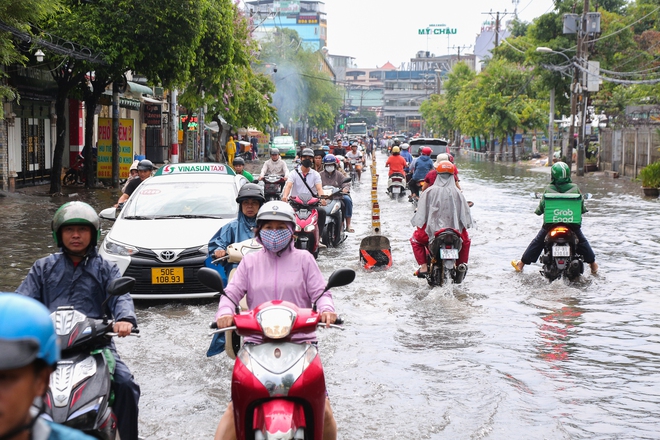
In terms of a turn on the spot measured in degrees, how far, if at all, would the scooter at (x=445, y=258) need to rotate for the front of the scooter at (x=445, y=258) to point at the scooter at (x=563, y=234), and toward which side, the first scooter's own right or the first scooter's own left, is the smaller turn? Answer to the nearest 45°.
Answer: approximately 45° to the first scooter's own right

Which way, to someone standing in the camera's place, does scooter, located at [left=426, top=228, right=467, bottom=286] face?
facing away from the viewer

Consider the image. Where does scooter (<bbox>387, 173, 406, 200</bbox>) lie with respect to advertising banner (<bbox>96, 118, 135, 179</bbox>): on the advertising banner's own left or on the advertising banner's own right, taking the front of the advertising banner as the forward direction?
on the advertising banner's own left

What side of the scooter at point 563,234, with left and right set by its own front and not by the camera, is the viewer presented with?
back

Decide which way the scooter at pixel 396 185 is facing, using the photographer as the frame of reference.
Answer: facing away from the viewer

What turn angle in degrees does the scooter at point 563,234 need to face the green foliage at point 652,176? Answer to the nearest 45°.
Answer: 0° — it already faces it

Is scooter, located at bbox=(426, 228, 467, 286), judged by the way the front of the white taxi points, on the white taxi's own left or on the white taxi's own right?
on the white taxi's own left

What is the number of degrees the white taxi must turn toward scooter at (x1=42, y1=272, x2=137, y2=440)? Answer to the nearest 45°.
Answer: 0° — it already faces it

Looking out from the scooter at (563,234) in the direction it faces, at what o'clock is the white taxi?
The white taxi is roughly at 8 o'clock from the scooter.

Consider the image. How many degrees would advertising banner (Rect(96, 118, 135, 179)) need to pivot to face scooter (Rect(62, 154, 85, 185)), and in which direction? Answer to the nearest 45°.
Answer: approximately 90° to its right

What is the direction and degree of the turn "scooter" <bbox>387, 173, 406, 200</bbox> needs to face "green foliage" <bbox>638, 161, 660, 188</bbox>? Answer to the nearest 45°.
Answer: approximately 90° to its right

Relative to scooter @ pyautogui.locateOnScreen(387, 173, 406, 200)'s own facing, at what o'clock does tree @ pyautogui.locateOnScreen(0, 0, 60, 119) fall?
The tree is roughly at 7 o'clock from the scooter.
